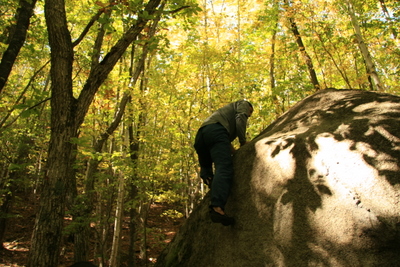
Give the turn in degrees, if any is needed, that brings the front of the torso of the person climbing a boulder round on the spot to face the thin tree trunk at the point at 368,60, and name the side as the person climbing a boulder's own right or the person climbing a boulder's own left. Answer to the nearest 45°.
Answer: approximately 45° to the person climbing a boulder's own left

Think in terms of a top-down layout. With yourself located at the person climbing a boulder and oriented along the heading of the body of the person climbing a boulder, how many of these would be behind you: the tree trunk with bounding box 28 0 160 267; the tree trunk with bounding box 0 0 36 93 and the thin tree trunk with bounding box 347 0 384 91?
2

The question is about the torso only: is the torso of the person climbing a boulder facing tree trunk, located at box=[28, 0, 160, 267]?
no

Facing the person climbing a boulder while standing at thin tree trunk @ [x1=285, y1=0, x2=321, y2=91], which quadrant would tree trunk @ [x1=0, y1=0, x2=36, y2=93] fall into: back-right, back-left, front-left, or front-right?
front-right

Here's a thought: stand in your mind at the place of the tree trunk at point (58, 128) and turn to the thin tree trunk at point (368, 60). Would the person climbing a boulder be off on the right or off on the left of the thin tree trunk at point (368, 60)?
right

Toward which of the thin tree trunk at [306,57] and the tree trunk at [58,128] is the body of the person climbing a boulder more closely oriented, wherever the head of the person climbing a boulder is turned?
the thin tree trunk

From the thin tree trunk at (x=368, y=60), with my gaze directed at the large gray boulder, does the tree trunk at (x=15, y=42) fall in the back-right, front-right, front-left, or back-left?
front-right

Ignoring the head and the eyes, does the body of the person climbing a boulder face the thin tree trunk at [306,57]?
no

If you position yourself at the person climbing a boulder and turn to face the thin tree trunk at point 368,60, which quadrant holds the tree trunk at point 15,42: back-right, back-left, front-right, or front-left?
back-left

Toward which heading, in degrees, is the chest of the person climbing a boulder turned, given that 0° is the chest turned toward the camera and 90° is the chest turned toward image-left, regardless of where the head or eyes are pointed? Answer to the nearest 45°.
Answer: approximately 270°
